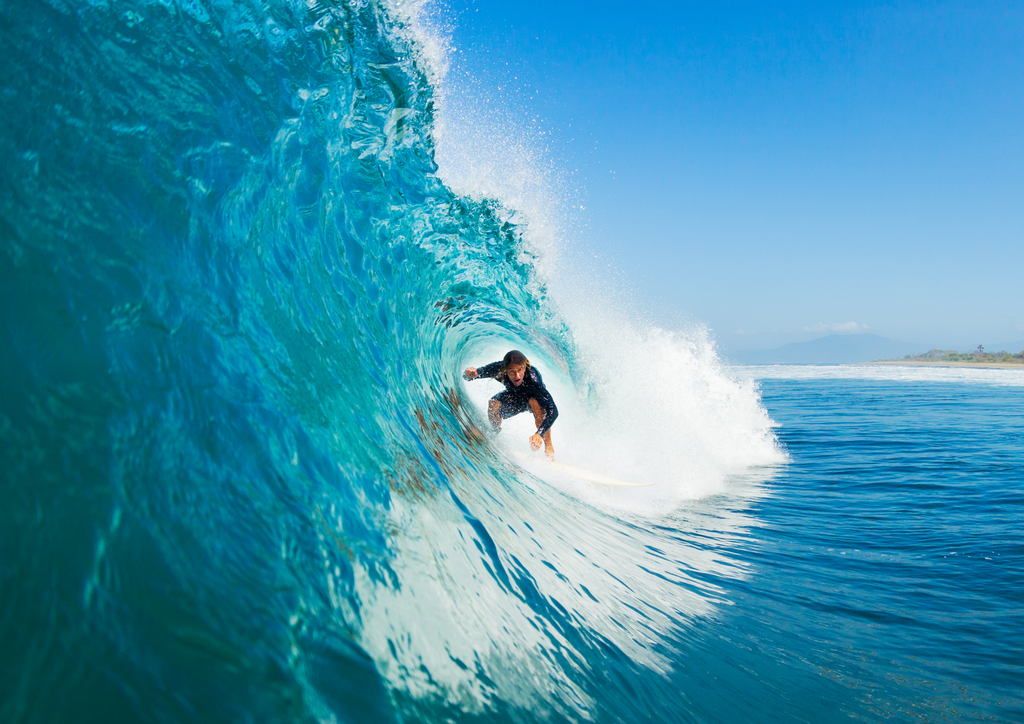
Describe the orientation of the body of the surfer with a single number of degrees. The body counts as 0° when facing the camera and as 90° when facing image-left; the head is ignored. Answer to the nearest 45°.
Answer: approximately 0°
